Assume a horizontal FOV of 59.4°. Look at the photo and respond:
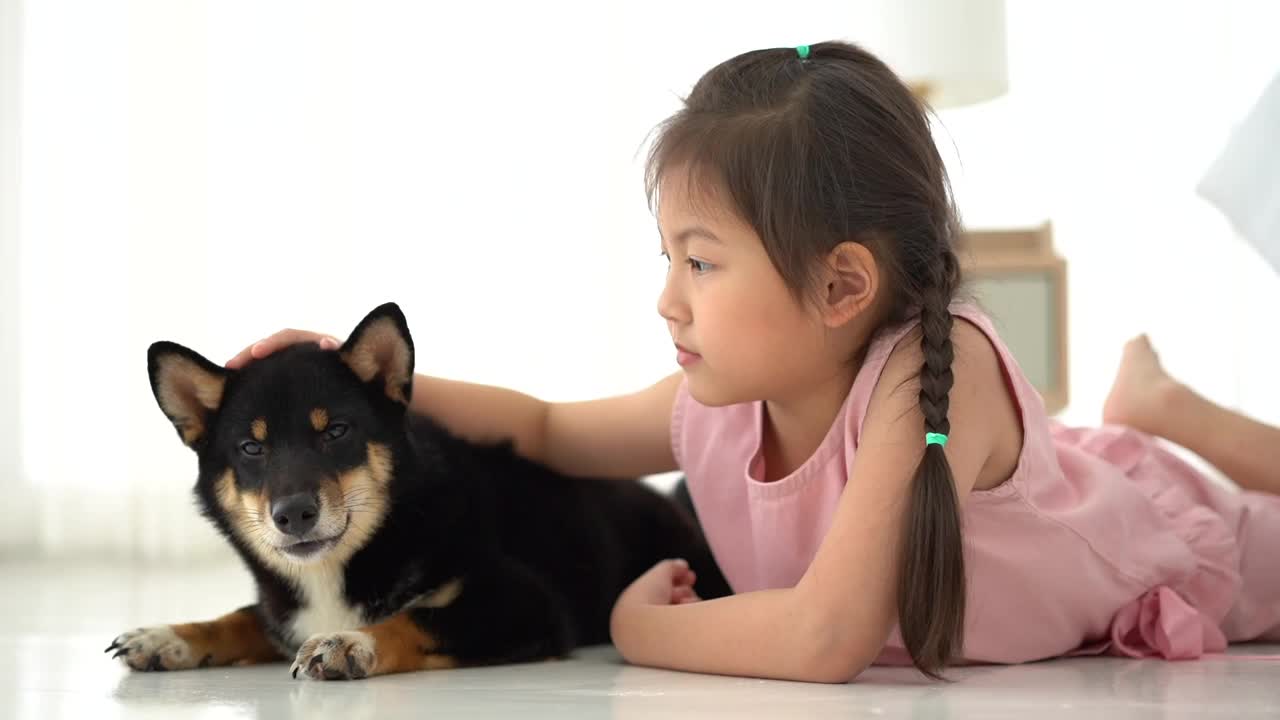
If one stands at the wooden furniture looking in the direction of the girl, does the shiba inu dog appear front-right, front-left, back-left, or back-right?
front-right

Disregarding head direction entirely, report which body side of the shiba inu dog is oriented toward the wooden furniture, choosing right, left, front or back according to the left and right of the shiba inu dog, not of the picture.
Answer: back

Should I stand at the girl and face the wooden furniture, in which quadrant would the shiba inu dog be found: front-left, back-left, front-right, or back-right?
back-left

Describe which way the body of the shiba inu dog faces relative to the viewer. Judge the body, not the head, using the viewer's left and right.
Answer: facing the viewer and to the left of the viewer

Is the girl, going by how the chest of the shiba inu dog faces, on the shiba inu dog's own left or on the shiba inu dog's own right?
on the shiba inu dog's own left

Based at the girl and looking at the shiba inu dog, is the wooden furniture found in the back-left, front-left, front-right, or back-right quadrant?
back-right
